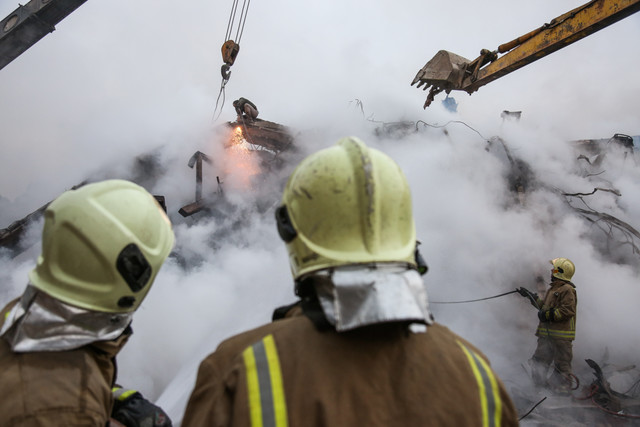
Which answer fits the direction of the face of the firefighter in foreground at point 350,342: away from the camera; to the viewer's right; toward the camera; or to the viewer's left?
away from the camera

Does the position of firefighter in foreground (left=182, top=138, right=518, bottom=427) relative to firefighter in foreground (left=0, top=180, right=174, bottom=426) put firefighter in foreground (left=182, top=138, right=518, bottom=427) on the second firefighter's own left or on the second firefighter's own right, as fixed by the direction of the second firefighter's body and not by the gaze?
on the second firefighter's own right

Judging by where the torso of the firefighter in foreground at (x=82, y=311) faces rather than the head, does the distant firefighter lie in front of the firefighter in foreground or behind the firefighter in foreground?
in front

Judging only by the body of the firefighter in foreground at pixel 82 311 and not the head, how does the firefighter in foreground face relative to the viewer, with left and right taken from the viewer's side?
facing away from the viewer and to the right of the viewer

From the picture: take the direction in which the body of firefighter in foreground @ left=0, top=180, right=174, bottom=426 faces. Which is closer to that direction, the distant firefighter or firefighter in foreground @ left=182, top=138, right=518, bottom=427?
the distant firefighter

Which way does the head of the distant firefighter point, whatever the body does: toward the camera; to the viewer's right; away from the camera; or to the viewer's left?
to the viewer's left
